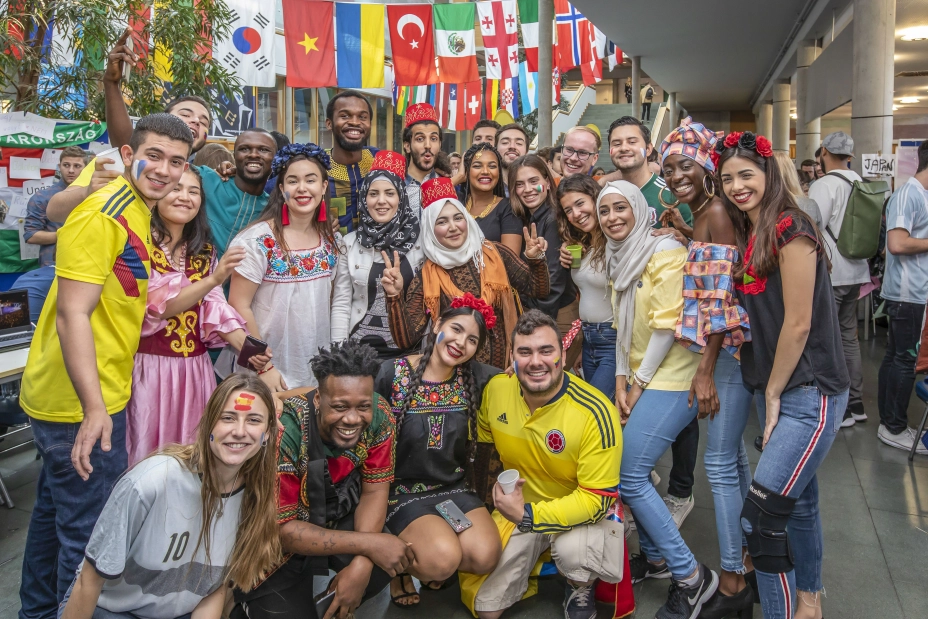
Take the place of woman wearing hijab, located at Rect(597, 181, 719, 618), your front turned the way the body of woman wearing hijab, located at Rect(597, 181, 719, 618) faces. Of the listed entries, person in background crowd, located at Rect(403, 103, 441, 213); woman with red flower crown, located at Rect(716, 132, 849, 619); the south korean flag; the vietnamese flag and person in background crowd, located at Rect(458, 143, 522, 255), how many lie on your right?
4

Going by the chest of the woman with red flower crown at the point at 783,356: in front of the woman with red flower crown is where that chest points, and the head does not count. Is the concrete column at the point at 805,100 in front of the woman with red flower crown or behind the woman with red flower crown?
behind

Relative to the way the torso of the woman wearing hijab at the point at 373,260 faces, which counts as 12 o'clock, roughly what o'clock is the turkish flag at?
The turkish flag is roughly at 6 o'clock from the woman wearing hijab.

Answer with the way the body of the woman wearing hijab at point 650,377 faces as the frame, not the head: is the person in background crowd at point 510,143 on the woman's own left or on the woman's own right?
on the woman's own right

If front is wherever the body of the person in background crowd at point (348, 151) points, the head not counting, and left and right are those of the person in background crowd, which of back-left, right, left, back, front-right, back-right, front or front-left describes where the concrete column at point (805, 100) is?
back-left

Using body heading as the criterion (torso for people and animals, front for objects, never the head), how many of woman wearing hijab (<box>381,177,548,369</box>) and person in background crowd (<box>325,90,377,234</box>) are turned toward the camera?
2

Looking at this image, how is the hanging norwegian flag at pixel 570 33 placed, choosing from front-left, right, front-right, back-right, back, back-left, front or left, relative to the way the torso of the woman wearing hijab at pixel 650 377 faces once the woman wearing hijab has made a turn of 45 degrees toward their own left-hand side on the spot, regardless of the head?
back

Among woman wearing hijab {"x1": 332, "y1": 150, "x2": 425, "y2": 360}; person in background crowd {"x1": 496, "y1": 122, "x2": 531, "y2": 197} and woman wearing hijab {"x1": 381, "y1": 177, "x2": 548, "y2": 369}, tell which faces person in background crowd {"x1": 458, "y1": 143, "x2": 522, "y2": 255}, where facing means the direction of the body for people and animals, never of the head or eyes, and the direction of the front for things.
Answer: person in background crowd {"x1": 496, "y1": 122, "x2": 531, "y2": 197}

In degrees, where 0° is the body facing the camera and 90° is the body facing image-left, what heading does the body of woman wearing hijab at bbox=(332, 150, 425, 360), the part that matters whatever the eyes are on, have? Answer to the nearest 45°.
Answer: approximately 0°
